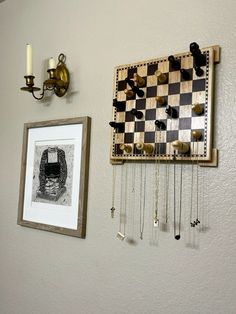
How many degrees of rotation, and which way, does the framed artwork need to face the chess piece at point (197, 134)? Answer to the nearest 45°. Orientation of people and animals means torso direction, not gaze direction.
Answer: approximately 90° to its left

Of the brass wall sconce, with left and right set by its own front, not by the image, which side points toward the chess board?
left

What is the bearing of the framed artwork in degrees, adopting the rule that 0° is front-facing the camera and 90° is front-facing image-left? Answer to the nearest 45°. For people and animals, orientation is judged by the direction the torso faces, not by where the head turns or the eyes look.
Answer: approximately 45°

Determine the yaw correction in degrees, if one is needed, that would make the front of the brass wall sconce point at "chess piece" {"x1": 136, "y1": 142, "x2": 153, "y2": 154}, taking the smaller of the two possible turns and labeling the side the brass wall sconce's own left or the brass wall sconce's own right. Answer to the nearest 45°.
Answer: approximately 90° to the brass wall sconce's own left

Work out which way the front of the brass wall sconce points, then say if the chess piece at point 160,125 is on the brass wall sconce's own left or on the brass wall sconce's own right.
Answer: on the brass wall sconce's own left

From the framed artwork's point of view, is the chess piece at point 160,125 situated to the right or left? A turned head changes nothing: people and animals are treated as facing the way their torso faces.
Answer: on its left

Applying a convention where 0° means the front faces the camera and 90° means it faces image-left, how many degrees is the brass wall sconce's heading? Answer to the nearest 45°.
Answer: approximately 45°
